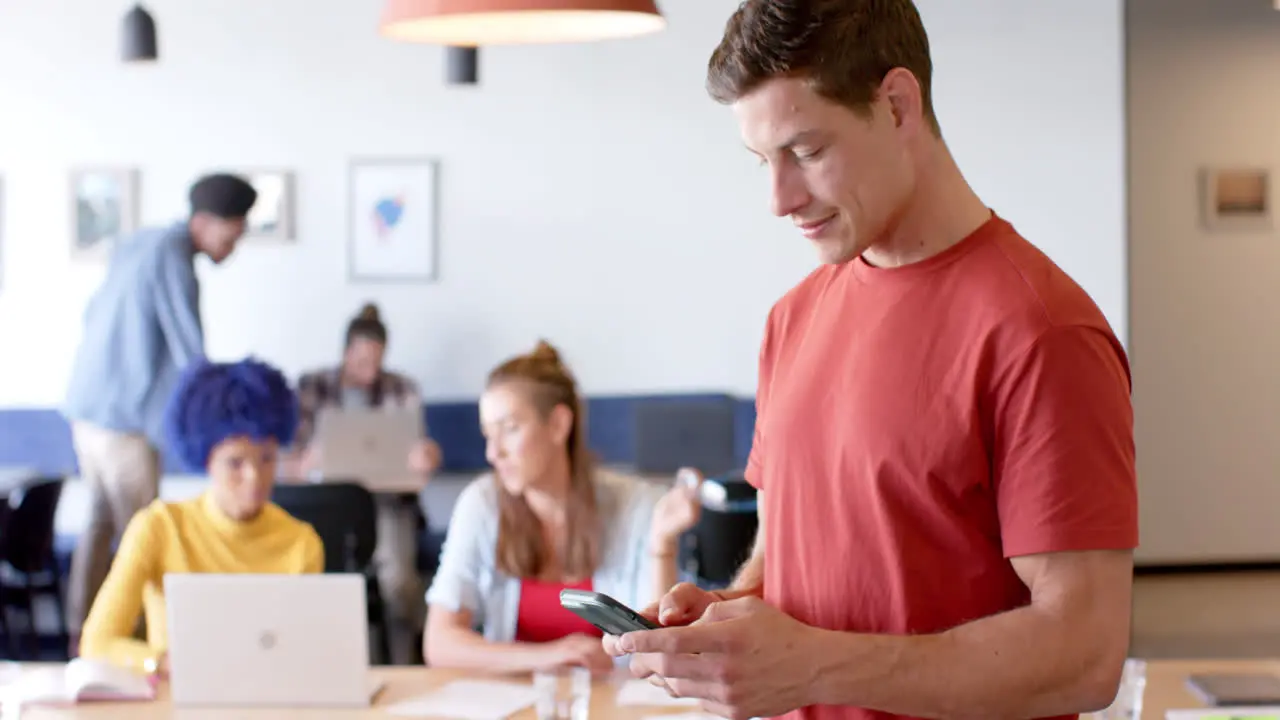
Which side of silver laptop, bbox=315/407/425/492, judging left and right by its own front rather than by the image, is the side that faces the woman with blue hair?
back

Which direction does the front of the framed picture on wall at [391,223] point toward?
toward the camera

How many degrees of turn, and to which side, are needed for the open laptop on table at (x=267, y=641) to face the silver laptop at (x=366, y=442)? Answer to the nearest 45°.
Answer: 0° — it already faces it

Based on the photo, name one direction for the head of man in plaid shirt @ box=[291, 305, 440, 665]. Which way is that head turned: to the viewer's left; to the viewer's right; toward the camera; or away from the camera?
toward the camera

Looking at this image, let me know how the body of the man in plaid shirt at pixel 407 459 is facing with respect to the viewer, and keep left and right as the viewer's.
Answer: facing the viewer

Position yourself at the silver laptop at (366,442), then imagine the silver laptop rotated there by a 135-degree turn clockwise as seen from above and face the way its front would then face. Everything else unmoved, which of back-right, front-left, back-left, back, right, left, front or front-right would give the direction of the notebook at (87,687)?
front-right

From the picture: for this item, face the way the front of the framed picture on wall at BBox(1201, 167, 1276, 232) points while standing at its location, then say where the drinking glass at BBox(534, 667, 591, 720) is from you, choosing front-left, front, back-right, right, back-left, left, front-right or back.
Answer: front

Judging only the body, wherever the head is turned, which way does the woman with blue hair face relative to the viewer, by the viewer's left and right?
facing the viewer and to the right of the viewer

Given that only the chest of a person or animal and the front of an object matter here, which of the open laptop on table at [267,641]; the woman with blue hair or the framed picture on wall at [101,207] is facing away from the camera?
the open laptop on table

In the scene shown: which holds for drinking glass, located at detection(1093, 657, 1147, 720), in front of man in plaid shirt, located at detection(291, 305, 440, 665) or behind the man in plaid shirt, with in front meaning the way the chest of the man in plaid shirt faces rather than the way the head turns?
in front

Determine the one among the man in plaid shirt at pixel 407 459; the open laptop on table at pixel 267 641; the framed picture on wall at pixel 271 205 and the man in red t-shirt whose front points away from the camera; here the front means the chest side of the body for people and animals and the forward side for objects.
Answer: the open laptop on table

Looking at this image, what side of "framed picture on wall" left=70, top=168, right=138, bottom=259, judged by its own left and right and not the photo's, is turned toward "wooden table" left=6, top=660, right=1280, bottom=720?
front

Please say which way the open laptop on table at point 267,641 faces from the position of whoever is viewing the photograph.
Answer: facing away from the viewer

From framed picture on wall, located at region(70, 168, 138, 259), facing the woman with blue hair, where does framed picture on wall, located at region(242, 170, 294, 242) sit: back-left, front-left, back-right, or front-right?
front-left

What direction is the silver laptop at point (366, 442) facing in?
away from the camera

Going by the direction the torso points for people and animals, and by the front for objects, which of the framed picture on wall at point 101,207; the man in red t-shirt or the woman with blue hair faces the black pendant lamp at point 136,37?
the framed picture on wall

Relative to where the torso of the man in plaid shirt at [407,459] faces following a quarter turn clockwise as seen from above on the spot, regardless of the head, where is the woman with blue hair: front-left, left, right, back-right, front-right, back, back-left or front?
left

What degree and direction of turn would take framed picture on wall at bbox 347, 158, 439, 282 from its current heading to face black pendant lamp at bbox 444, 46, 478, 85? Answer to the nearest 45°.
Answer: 0° — it already faces it

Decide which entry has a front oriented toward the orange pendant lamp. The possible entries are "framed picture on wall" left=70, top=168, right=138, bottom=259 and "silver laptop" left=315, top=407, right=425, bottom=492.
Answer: the framed picture on wall

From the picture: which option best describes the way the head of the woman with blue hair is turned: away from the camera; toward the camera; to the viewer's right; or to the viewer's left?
toward the camera
